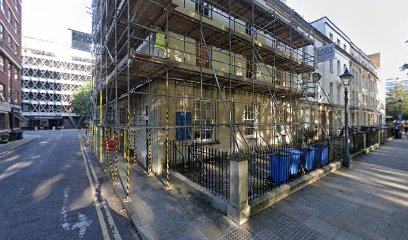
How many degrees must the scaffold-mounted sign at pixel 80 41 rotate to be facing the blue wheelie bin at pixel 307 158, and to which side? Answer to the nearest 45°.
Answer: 0° — it already faces it

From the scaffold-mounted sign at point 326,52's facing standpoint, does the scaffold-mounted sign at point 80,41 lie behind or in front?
in front

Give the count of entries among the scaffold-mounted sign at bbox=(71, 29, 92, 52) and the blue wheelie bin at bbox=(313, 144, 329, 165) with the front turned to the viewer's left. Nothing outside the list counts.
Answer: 0

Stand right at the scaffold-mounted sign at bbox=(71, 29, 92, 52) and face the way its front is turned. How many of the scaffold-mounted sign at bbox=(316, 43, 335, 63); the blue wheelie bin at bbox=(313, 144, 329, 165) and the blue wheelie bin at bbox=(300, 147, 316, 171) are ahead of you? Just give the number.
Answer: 3

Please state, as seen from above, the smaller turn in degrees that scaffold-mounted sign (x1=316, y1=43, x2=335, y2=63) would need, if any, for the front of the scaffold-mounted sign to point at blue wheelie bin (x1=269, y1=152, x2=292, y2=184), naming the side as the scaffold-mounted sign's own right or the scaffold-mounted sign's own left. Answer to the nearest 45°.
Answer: approximately 45° to the scaffold-mounted sign's own left

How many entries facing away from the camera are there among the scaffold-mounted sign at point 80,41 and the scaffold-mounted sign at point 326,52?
0

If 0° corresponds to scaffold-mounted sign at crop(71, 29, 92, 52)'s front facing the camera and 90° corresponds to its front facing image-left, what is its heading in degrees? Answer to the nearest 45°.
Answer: approximately 315°

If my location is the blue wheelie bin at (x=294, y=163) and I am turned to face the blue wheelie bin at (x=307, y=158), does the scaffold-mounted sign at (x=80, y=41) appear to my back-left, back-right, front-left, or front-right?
back-left

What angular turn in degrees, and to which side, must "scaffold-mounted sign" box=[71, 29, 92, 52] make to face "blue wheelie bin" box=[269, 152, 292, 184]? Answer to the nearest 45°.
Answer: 0° — it already faces it

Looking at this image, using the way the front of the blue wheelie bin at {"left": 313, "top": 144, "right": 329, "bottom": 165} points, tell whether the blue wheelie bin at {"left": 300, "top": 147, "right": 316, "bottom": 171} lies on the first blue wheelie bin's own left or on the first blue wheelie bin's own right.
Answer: on the first blue wheelie bin's own right
